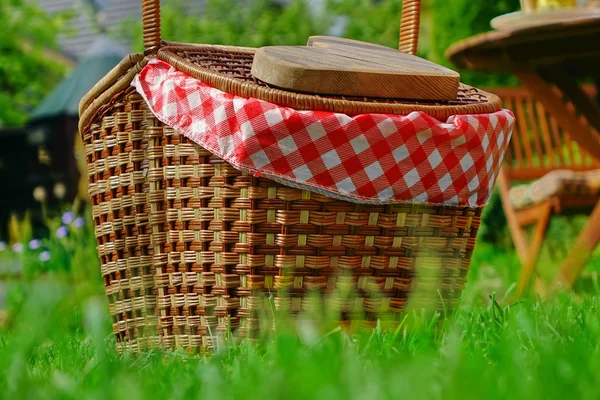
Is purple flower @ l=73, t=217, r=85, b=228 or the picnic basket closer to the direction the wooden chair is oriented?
the picnic basket

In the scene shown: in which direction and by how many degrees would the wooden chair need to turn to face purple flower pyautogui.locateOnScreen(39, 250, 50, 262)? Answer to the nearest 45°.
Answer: approximately 135° to its right

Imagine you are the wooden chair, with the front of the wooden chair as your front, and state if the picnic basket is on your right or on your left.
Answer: on your right

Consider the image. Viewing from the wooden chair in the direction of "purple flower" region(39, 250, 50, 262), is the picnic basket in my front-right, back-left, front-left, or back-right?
front-left

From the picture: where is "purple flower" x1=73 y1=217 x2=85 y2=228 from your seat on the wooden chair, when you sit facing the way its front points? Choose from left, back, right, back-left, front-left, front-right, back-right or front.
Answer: back-right

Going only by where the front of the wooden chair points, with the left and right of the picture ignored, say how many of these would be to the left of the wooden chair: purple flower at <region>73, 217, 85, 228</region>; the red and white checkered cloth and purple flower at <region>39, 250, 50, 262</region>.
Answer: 0

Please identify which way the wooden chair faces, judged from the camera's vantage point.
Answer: facing the viewer and to the right of the viewer

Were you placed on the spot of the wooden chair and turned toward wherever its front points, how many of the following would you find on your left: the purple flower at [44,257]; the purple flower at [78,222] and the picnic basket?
0

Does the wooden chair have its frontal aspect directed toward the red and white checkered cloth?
no
